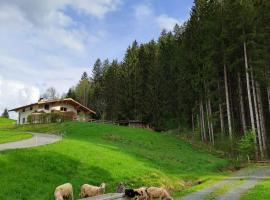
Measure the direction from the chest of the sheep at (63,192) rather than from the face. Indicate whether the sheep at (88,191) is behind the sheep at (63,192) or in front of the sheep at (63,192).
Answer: behind

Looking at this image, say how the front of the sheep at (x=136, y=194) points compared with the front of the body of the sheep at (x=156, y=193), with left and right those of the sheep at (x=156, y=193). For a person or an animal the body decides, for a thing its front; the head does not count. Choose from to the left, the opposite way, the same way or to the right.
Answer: the opposite way

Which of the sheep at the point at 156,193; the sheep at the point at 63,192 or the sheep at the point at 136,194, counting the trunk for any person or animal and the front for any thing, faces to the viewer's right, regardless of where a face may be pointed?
the sheep at the point at 156,193

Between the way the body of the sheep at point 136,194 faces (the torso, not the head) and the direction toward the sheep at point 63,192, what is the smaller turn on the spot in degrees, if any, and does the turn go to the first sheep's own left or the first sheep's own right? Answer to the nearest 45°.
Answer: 0° — it already faces it

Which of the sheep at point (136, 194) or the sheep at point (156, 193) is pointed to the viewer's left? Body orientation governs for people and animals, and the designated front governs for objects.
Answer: the sheep at point (136, 194)

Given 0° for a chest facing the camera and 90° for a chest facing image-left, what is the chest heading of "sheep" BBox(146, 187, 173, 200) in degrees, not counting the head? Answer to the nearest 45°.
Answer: approximately 270°

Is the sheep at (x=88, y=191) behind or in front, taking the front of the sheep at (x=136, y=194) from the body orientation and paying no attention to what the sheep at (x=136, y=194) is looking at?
in front

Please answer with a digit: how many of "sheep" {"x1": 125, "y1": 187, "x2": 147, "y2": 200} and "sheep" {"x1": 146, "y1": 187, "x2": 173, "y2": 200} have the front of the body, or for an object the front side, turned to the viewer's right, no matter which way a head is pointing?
1

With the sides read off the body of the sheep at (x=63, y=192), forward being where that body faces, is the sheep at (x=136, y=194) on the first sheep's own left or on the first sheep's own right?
on the first sheep's own left

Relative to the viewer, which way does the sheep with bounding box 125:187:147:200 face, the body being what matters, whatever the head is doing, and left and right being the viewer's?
facing to the left of the viewer

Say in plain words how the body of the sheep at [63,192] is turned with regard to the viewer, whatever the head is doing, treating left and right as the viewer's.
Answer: facing the viewer and to the left of the viewer

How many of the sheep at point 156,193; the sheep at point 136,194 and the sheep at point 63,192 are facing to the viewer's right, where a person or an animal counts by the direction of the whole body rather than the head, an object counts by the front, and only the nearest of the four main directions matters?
1
